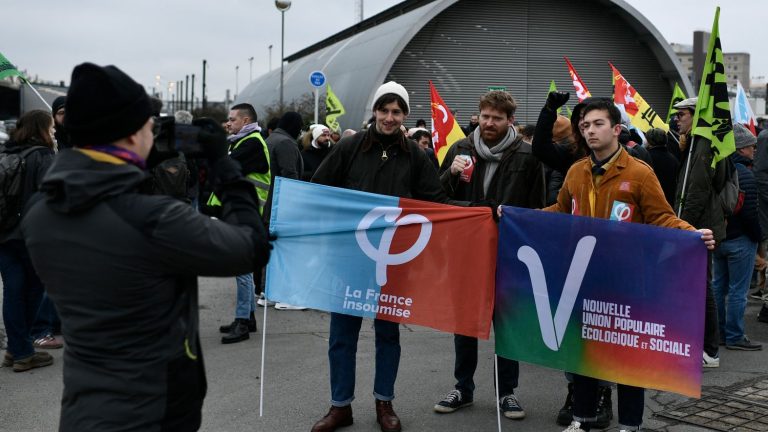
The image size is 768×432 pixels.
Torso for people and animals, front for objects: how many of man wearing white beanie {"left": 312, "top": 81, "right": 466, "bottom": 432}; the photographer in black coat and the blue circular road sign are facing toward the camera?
2

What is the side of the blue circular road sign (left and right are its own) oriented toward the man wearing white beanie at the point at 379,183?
front

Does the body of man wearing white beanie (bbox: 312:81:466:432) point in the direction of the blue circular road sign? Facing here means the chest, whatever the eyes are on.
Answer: no

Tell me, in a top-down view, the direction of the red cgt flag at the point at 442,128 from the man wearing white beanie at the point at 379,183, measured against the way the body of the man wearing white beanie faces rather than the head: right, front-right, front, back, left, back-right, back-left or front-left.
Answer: back

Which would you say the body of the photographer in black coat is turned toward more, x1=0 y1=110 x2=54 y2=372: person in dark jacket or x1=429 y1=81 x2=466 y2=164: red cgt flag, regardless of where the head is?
the red cgt flag

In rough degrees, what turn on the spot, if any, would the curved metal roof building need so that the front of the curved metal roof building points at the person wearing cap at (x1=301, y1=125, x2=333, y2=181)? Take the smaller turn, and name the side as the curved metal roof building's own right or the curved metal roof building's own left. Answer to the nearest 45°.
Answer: approximately 45° to the curved metal roof building's own right

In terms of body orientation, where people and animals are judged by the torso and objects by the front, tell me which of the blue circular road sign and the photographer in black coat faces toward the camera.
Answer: the blue circular road sign

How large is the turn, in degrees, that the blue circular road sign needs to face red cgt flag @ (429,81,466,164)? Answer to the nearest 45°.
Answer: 0° — it already faces it

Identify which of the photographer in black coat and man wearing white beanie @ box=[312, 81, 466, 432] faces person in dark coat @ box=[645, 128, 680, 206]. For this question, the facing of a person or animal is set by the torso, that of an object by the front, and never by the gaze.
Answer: the photographer in black coat

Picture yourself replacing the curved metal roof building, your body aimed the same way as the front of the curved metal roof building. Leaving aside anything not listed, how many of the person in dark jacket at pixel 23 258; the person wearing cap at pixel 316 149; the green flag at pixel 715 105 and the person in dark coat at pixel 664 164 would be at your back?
0

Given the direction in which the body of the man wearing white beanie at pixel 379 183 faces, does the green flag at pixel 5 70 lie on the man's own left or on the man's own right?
on the man's own right

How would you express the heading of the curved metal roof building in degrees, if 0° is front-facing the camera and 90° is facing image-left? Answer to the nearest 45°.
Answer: approximately 315°

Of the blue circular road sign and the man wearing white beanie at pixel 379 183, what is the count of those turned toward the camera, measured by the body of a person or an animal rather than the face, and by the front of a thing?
2

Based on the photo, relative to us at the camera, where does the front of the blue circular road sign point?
facing the viewer

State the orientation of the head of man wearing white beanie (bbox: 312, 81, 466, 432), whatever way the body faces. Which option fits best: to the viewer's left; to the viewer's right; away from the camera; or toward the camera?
toward the camera

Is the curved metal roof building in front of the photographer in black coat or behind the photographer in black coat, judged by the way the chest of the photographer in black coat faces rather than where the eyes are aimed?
in front

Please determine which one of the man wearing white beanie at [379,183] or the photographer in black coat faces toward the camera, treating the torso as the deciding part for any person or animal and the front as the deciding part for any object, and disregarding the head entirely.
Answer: the man wearing white beanie

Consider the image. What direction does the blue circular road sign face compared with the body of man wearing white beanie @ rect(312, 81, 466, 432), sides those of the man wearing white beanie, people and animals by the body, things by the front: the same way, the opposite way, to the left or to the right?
the same way

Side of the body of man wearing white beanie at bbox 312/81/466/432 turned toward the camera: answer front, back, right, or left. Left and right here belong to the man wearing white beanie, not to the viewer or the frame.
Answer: front

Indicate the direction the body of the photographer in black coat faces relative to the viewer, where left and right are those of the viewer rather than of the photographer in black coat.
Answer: facing away from the viewer and to the right of the viewer
